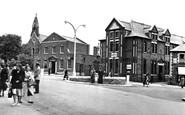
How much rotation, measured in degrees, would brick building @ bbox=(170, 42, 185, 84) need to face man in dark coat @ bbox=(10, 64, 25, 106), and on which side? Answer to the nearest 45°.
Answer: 0° — it already faces them

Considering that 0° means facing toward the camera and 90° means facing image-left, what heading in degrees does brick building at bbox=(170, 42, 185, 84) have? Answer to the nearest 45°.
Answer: approximately 0°

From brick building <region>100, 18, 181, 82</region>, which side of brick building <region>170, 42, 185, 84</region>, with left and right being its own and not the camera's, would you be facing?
right

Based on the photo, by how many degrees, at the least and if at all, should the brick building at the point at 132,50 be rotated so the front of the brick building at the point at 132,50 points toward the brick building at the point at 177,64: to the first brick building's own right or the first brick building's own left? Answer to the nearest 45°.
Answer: approximately 45° to the first brick building's own left

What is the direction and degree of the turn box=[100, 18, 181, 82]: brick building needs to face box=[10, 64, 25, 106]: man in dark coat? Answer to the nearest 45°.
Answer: approximately 45° to its right

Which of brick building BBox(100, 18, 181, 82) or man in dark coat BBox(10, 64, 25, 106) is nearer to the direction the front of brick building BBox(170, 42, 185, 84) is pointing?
the man in dark coat

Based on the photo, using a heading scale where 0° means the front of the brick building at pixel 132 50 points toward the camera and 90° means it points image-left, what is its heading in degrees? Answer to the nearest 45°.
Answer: approximately 315°
